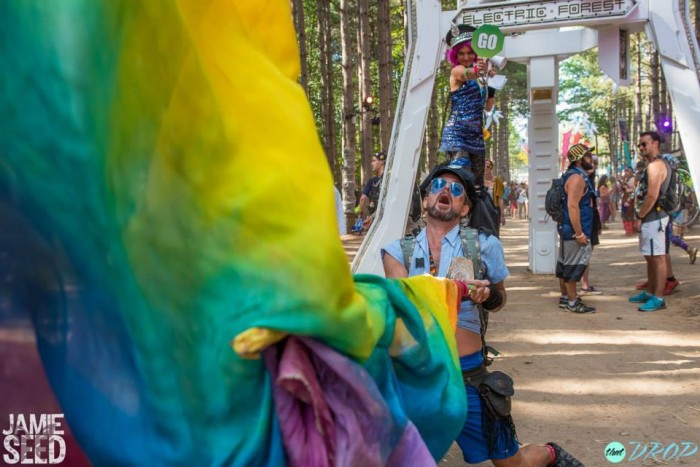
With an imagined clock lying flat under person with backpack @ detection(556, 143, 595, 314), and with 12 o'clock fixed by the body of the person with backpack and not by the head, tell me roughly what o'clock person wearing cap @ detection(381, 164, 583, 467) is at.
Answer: The person wearing cap is roughly at 3 o'clock from the person with backpack.

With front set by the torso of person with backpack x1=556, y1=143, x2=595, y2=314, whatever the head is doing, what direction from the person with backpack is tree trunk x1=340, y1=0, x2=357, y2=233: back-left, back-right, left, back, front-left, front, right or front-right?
back-left

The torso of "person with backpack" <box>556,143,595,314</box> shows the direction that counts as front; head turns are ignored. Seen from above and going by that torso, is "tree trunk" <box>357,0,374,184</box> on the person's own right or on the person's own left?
on the person's own left

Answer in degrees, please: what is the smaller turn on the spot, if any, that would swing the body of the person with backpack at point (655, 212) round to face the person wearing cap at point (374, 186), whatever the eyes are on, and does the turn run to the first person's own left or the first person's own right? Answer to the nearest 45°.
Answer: approximately 45° to the first person's own right

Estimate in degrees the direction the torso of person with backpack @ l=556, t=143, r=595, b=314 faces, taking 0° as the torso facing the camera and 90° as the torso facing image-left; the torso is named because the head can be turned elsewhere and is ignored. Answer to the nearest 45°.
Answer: approximately 270°

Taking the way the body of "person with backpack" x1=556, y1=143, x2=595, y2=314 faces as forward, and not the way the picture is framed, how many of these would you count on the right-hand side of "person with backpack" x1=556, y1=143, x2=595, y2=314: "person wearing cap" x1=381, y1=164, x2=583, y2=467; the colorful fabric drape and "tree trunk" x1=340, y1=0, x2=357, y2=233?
2

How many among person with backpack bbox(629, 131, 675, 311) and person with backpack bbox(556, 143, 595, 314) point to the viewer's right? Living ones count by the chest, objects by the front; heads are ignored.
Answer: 1
